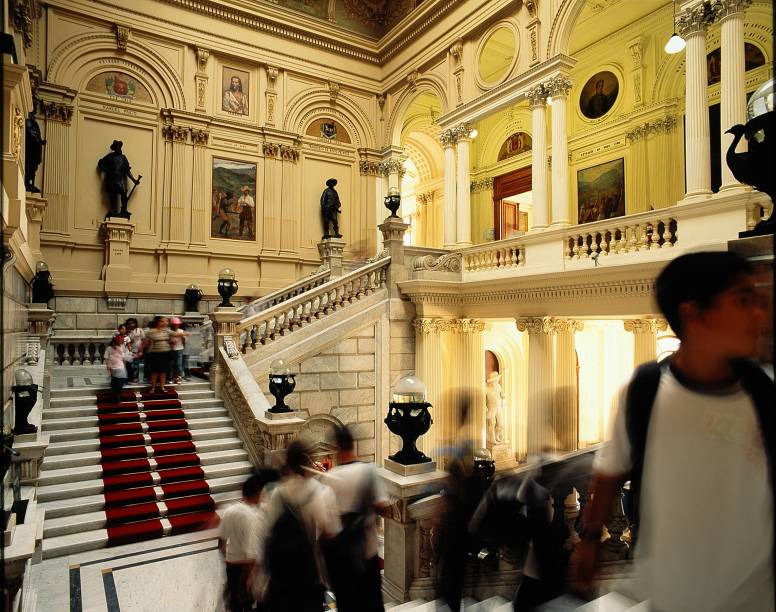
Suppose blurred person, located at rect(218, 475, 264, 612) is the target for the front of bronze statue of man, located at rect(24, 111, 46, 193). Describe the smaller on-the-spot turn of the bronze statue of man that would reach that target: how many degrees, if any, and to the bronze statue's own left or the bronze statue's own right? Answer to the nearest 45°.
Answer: approximately 90° to the bronze statue's own right

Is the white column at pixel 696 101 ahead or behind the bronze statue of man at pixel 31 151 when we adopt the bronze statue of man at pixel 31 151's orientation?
ahead

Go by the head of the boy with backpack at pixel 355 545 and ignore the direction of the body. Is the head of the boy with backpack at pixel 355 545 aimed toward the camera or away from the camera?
away from the camera

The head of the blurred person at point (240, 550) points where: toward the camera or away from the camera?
away from the camera

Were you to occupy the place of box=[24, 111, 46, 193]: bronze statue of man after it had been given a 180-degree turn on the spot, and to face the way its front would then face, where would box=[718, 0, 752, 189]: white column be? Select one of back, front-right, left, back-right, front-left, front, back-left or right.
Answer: back-left

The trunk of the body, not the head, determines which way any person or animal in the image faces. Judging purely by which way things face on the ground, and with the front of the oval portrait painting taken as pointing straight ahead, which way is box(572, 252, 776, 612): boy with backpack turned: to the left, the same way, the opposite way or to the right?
to the left

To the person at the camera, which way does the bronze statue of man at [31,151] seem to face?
facing to the right of the viewer

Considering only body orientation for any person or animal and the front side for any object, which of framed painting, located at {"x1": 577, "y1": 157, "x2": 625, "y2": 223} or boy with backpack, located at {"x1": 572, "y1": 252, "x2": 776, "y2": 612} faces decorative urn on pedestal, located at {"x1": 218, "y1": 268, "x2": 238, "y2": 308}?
the framed painting

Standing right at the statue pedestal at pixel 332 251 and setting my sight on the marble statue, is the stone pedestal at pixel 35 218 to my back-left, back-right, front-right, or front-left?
back-right

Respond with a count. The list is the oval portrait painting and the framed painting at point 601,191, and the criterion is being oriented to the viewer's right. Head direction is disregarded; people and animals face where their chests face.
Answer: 0
